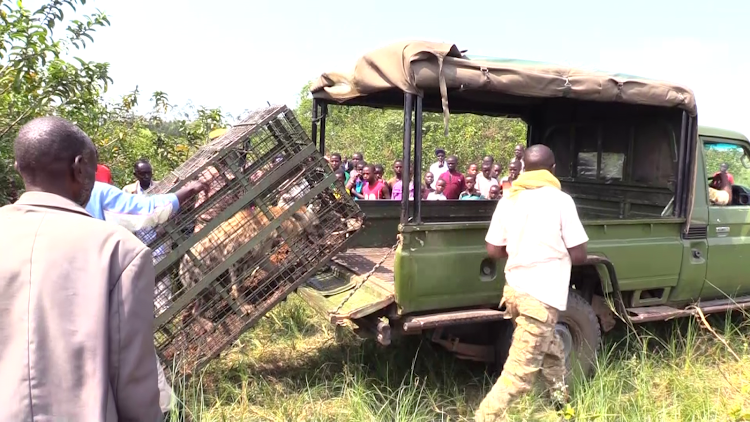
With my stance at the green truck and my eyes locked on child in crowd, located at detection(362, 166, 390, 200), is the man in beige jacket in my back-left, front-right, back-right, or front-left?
back-left

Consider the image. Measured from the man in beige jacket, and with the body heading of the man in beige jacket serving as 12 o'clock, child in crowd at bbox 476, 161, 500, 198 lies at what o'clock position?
The child in crowd is roughly at 12 o'clock from the man in beige jacket.

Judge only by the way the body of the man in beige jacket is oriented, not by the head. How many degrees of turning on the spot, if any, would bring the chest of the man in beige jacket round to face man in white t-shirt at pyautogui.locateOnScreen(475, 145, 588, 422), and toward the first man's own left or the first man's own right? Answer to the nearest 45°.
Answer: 0° — they already face them

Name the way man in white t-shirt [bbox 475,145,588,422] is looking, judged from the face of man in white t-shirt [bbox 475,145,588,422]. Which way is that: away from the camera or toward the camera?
away from the camera

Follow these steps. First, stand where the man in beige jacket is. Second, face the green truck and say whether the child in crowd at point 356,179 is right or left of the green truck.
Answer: left

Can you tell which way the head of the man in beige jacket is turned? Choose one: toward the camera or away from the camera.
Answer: away from the camera

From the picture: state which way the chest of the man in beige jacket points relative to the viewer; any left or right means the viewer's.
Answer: facing away from the viewer and to the right of the viewer

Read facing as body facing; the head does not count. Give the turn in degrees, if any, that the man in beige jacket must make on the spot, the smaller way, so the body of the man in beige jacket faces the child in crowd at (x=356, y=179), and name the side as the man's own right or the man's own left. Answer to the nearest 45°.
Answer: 0° — they already face them
